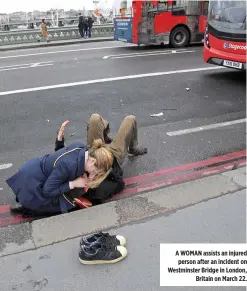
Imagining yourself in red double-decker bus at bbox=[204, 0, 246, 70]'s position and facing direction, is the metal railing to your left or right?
on your right

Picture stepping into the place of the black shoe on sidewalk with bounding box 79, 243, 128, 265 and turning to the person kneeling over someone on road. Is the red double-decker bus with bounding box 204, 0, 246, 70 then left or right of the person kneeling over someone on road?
right

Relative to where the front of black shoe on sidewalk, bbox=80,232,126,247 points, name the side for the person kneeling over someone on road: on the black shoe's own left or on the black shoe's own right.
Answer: on the black shoe's own left

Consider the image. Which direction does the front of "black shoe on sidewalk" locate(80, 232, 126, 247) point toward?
to the viewer's right

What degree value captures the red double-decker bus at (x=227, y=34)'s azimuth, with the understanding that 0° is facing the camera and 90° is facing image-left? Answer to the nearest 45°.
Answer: approximately 45°

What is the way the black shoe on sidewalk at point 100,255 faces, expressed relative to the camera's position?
facing to the right of the viewer

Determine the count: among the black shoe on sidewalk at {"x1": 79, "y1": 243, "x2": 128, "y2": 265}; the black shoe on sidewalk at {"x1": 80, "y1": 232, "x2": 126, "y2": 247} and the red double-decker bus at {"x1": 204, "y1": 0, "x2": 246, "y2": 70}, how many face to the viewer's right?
2
